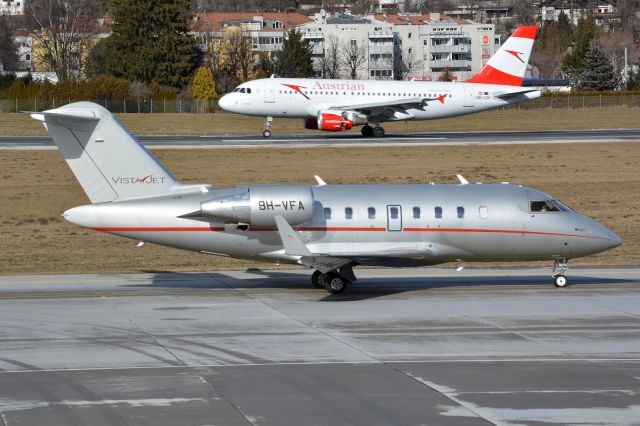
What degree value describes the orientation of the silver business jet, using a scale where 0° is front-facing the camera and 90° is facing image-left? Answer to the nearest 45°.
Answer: approximately 270°
